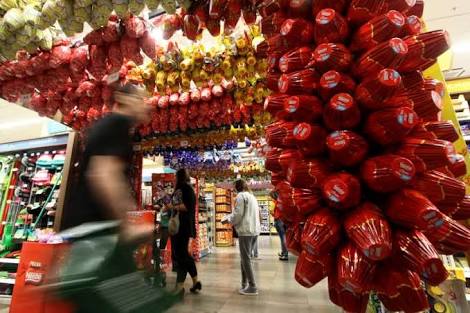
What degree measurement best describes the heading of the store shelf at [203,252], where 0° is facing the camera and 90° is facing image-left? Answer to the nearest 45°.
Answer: approximately 315°

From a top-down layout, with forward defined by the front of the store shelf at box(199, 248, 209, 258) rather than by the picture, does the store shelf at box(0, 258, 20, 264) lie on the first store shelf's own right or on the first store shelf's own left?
on the first store shelf's own right

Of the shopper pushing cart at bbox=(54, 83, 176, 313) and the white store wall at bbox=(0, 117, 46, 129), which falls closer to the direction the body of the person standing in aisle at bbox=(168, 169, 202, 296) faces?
the white store wall

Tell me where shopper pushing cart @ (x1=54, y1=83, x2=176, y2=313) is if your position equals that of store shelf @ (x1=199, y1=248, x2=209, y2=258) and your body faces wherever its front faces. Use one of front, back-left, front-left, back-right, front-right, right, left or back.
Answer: front-right

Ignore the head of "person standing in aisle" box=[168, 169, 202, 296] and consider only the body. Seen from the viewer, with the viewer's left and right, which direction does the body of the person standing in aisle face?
facing to the left of the viewer
